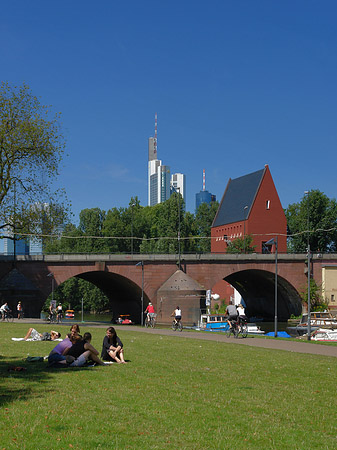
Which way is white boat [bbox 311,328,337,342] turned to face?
to the viewer's left

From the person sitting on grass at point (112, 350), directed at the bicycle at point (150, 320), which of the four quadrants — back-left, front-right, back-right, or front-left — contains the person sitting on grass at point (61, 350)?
back-left

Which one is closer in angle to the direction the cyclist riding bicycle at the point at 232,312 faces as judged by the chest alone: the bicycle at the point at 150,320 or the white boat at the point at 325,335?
the bicycle

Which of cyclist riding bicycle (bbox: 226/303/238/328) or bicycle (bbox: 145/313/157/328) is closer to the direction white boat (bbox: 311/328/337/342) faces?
the bicycle

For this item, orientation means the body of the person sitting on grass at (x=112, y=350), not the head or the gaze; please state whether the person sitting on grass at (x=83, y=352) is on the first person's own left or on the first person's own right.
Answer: on the first person's own right
